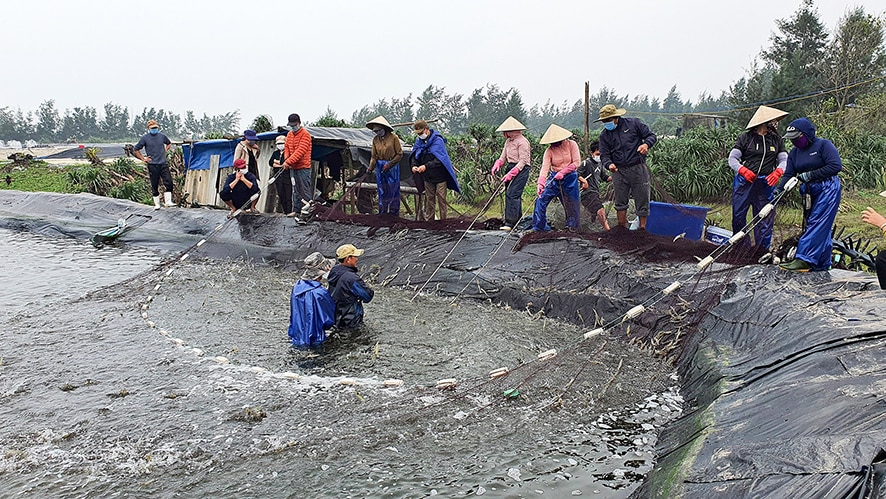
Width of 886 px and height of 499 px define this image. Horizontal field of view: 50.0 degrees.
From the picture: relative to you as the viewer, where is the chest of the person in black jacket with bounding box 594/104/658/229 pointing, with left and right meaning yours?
facing the viewer and to the left of the viewer

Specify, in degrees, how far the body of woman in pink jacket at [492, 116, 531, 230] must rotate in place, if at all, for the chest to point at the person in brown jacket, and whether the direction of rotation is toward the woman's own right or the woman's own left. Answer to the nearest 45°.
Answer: approximately 90° to the woman's own right

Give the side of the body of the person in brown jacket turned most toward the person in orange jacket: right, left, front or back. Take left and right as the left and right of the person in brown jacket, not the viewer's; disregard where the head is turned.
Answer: right

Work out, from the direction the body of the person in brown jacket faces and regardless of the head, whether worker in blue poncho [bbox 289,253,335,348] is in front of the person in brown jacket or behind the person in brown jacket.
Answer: in front

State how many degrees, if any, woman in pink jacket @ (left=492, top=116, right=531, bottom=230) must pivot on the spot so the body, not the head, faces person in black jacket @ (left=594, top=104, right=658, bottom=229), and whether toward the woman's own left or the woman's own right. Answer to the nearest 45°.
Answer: approximately 90° to the woman's own left

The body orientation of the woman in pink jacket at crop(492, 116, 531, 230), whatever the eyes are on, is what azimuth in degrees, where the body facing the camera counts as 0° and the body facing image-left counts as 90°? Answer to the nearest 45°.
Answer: approximately 45°

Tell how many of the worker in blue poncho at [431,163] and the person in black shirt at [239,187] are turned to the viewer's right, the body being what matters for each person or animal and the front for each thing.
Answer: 0

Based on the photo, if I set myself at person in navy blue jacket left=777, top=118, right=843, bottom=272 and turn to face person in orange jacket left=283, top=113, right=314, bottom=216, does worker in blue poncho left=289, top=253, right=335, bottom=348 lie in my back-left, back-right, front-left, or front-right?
front-left

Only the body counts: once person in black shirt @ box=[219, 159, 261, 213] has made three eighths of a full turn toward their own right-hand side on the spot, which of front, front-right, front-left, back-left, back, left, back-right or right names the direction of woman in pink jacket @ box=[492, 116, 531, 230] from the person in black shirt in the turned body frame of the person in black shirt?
back

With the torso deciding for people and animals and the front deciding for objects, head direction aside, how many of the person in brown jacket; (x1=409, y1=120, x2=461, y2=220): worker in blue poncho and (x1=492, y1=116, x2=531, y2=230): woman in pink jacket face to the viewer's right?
0

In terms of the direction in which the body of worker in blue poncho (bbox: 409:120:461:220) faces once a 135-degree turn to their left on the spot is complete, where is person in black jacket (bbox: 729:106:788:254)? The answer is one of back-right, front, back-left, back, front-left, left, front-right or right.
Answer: front-right

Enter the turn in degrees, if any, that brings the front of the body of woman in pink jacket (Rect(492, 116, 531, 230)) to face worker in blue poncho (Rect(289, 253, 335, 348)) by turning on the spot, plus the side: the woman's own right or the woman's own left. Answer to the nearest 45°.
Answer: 0° — they already face them

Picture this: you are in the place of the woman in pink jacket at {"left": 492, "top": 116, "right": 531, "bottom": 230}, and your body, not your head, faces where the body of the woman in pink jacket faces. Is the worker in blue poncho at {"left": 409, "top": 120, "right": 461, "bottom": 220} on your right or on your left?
on your right

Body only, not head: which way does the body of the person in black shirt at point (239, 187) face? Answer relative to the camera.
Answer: toward the camera
